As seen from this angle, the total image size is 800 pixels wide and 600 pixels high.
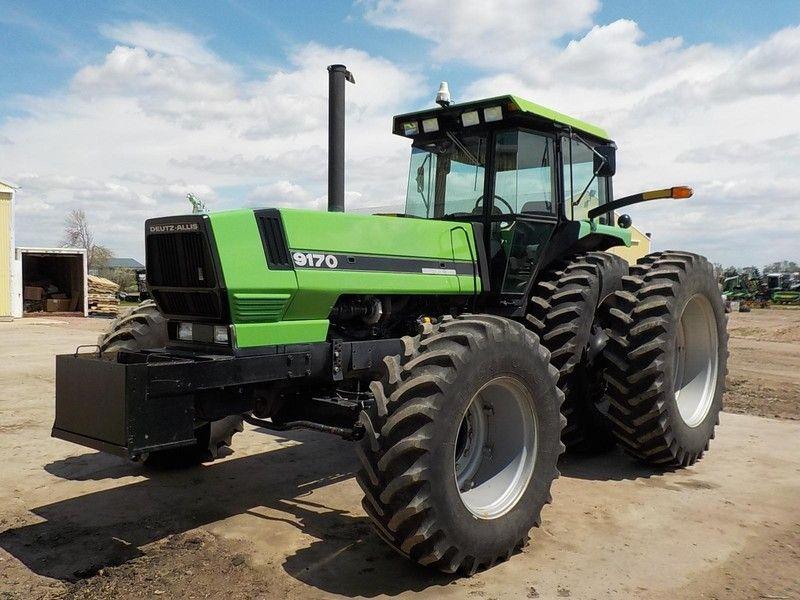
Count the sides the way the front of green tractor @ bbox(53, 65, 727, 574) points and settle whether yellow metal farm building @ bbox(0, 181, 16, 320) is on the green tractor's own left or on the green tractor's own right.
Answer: on the green tractor's own right

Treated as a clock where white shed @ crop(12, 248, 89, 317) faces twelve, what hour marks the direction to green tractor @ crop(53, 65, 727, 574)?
The green tractor is roughly at 12 o'clock from the white shed.

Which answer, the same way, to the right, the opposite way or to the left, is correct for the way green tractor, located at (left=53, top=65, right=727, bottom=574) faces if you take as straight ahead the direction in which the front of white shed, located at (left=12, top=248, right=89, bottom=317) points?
to the right

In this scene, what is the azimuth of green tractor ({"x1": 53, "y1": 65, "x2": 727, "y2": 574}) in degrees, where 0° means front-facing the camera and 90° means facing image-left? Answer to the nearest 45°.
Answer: approximately 45°

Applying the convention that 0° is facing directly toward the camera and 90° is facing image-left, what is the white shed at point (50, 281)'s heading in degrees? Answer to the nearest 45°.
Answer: approximately 0°
